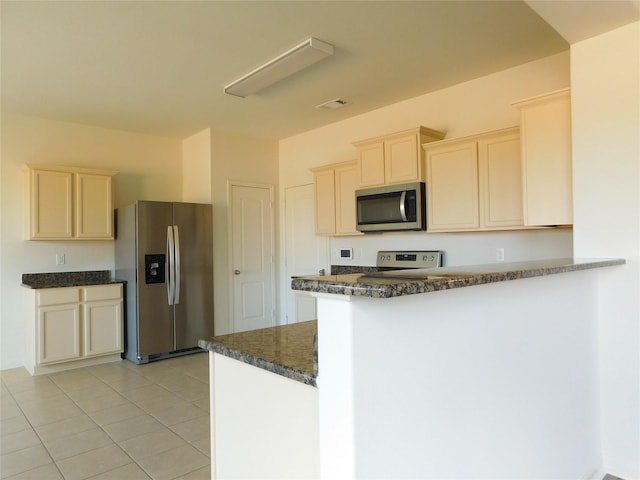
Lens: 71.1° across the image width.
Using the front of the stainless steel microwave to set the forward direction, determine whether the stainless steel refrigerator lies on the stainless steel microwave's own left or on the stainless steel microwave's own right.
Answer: on the stainless steel microwave's own right

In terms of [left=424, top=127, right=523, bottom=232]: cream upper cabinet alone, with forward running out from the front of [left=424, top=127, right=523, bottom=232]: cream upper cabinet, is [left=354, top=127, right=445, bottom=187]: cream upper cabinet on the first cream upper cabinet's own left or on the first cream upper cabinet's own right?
on the first cream upper cabinet's own right

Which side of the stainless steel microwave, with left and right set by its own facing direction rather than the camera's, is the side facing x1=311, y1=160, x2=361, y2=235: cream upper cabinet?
right

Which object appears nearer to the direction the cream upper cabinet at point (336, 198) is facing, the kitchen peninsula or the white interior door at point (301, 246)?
the kitchen peninsula

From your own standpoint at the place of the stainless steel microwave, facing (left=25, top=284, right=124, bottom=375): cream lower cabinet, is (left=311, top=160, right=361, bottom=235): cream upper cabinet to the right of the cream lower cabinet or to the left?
right

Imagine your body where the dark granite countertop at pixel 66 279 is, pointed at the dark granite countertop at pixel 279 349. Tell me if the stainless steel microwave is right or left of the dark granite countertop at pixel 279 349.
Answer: left

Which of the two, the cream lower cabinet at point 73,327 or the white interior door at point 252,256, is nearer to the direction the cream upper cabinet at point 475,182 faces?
the cream lower cabinet

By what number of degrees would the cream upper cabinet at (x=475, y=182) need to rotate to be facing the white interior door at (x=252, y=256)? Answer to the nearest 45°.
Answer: approximately 90° to its right

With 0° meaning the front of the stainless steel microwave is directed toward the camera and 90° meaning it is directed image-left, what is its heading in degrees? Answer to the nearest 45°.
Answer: approximately 45°
